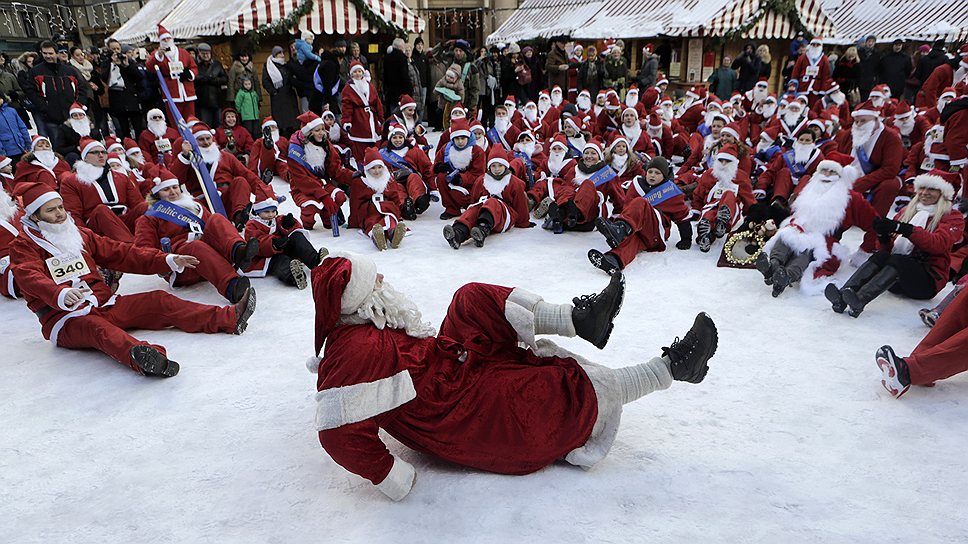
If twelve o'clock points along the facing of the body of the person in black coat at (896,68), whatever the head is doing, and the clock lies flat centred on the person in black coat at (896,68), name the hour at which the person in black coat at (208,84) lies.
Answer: the person in black coat at (208,84) is roughly at 2 o'clock from the person in black coat at (896,68).

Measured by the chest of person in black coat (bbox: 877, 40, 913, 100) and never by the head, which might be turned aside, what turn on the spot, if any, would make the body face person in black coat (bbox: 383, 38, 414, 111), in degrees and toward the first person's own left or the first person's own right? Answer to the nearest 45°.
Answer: approximately 45° to the first person's own right

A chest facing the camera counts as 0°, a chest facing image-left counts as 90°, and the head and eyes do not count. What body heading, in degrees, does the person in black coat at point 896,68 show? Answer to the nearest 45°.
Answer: approximately 0°
